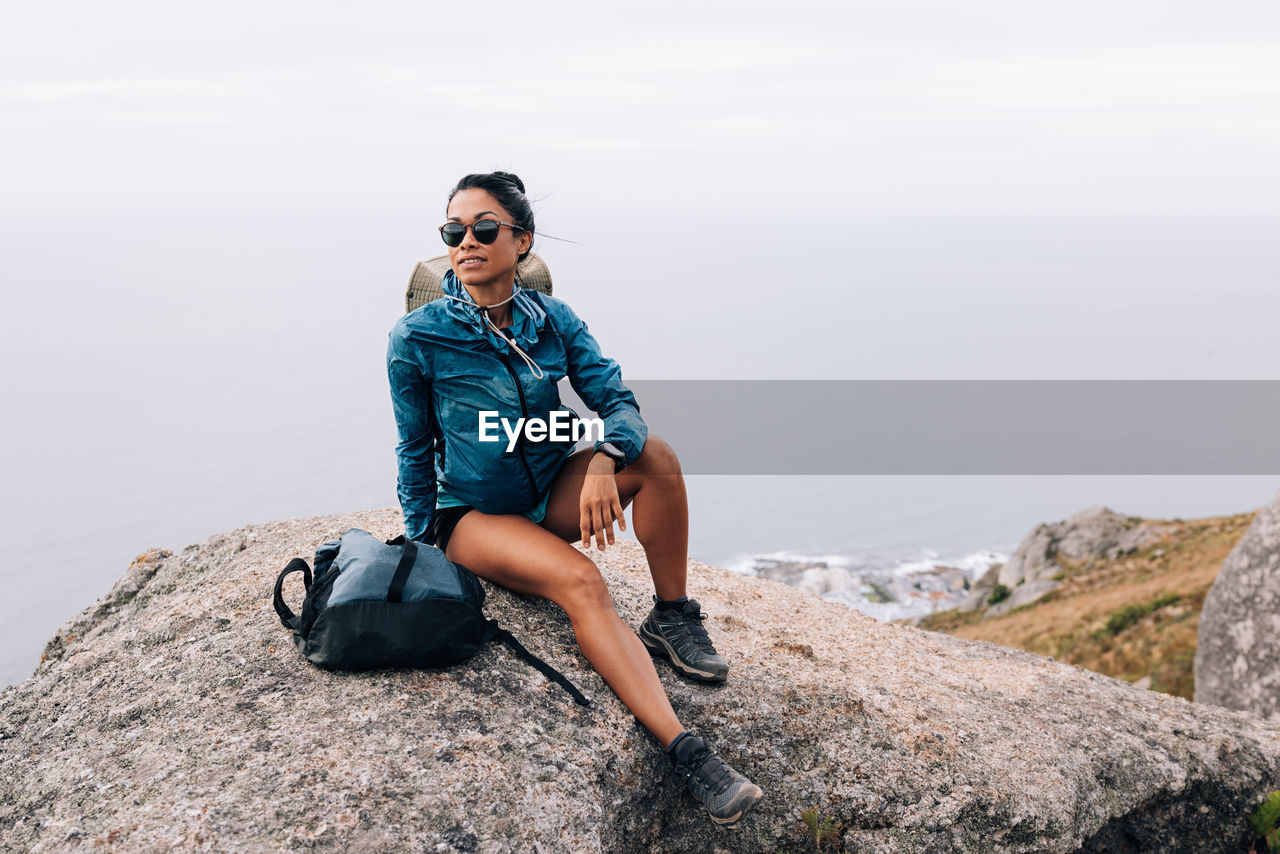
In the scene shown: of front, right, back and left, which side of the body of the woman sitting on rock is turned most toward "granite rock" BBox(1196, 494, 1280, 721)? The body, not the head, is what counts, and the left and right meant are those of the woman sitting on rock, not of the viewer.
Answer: left

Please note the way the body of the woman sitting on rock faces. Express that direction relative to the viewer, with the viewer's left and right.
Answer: facing the viewer and to the right of the viewer

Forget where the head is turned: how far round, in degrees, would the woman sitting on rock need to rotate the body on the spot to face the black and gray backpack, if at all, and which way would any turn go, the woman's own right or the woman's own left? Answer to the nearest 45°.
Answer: approximately 90° to the woman's own right
